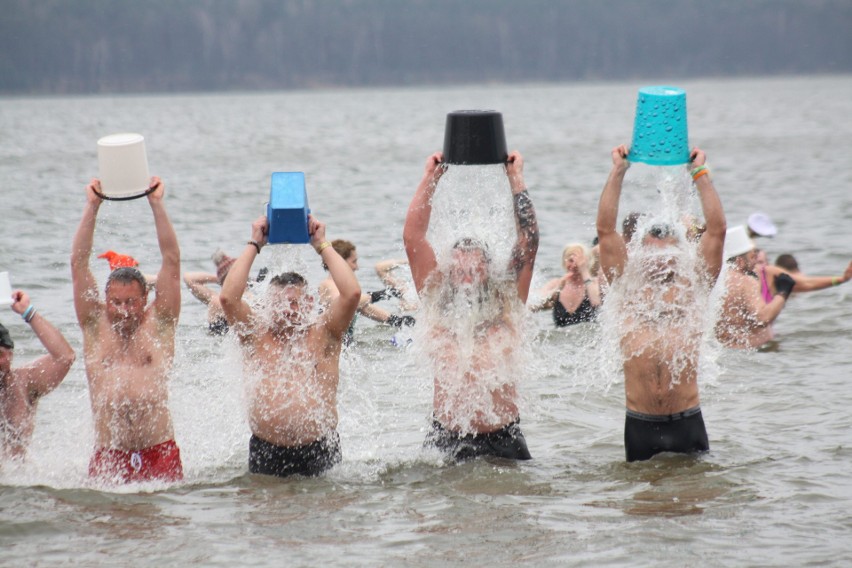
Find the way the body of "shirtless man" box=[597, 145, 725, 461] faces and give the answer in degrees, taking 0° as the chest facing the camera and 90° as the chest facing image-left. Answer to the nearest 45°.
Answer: approximately 0°

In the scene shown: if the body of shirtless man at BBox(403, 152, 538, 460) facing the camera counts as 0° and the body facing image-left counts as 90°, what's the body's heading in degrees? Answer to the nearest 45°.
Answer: approximately 0°

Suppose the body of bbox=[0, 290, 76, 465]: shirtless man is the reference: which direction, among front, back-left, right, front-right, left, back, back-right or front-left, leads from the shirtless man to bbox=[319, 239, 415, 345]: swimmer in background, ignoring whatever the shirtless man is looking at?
back-left

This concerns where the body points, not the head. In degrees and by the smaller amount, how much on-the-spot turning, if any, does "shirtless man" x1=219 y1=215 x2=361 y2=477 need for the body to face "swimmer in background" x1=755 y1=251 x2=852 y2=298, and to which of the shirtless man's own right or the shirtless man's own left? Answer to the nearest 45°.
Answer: approximately 135° to the shirtless man's own left

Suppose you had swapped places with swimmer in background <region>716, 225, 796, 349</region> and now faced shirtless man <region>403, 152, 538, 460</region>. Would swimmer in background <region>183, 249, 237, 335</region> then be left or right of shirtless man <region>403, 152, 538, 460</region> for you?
right

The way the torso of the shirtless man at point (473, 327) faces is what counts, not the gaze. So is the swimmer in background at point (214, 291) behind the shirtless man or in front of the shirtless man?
behind
